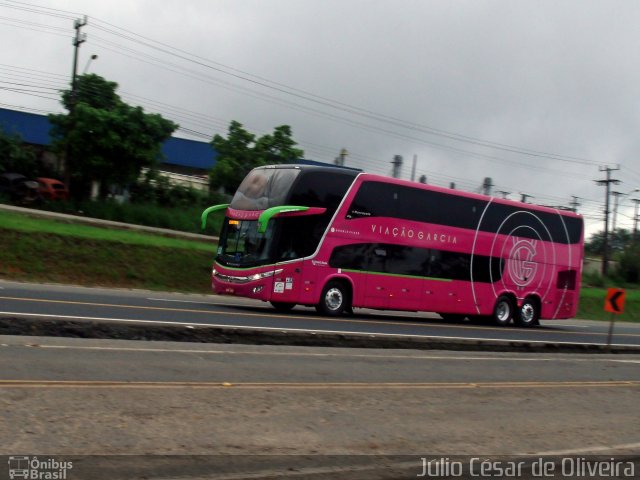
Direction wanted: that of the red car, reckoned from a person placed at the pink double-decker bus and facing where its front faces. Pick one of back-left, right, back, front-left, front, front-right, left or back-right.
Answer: right

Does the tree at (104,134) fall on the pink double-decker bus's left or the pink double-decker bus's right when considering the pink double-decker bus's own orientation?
on its right

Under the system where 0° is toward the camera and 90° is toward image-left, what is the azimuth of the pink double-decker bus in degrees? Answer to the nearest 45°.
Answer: approximately 45°
